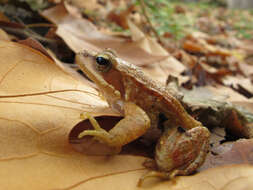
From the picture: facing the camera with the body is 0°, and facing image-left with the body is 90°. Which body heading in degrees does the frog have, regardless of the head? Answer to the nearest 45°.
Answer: approximately 90°
